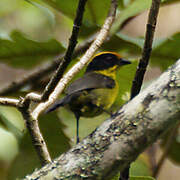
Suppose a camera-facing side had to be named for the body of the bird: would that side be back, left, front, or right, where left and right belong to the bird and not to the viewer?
right

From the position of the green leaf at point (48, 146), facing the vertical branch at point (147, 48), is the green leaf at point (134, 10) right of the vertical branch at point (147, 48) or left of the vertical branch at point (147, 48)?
left
